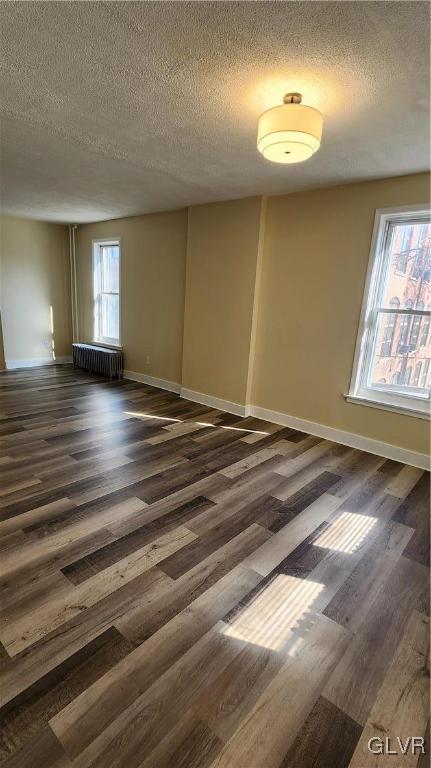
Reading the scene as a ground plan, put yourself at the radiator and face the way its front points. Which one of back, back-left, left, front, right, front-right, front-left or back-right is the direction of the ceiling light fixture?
front-left

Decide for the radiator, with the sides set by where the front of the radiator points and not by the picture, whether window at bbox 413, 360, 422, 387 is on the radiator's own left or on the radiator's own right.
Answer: on the radiator's own left

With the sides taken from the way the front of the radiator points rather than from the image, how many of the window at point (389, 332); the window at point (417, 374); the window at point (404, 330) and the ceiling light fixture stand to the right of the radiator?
0

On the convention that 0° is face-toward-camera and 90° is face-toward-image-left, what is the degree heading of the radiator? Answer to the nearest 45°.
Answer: approximately 45°

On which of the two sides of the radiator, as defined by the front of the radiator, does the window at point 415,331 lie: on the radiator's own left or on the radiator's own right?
on the radiator's own left

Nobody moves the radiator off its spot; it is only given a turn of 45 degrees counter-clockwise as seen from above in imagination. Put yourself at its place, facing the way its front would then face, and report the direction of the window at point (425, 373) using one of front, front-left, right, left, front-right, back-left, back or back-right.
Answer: front-left

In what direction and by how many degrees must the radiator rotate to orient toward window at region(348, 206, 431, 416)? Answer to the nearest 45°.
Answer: approximately 90° to its left

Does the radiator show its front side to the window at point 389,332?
no

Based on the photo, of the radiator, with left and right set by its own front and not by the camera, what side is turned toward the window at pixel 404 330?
left
